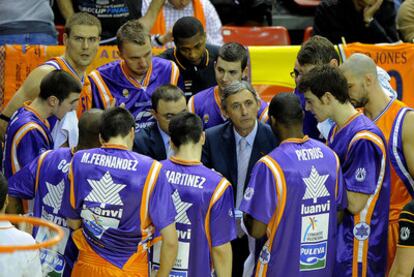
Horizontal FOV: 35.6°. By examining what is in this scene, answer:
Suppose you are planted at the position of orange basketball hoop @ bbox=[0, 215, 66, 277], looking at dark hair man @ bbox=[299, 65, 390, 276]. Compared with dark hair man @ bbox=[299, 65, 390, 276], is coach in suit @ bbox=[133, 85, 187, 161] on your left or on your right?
left

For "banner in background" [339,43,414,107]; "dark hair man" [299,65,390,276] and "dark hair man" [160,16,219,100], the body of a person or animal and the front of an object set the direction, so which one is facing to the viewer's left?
"dark hair man" [299,65,390,276]

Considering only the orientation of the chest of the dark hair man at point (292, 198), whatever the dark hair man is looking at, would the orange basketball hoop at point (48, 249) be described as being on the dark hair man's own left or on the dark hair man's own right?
on the dark hair man's own left

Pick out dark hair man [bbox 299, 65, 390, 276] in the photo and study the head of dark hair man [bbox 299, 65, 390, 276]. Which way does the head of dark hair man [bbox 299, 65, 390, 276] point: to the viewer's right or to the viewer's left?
to the viewer's left

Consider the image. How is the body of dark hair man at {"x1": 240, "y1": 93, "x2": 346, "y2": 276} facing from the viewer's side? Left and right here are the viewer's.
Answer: facing away from the viewer and to the left of the viewer

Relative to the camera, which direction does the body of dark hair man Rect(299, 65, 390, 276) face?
to the viewer's left

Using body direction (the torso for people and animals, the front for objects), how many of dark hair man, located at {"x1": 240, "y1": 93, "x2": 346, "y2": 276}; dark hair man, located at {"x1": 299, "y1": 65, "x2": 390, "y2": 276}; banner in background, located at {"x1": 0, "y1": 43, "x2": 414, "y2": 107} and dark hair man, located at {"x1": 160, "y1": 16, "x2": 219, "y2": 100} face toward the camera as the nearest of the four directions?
2

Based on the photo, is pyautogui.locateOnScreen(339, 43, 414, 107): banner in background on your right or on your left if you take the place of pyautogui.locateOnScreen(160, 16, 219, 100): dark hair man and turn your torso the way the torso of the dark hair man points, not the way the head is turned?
on your left

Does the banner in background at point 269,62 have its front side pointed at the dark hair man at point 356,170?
yes

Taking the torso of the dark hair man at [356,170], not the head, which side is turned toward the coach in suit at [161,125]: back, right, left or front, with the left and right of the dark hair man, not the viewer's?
front

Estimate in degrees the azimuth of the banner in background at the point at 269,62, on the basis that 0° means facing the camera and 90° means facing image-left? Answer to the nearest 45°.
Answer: approximately 0°

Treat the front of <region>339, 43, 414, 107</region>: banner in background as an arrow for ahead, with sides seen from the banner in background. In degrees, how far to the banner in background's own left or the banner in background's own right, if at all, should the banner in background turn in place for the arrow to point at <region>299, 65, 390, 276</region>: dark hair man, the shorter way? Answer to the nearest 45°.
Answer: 0° — it already faces them

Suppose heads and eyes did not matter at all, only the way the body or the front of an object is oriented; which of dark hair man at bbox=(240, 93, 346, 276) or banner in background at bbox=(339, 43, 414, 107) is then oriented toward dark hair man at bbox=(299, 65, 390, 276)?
the banner in background

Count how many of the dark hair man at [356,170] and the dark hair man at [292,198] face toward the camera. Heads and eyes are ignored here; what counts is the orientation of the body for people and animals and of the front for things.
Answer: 0
